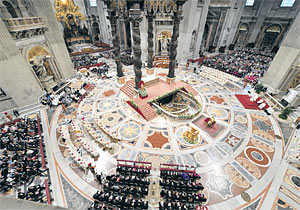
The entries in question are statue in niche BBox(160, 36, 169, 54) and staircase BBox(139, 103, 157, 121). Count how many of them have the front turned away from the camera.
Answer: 0

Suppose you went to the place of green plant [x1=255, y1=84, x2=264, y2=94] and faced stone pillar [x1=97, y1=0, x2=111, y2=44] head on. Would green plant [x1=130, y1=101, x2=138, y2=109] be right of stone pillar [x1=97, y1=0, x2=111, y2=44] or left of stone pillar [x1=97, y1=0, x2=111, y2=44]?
left

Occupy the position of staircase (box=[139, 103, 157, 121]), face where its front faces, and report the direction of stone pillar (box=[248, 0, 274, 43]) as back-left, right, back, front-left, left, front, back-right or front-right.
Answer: left

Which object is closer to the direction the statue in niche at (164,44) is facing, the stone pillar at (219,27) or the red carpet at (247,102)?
the red carpet

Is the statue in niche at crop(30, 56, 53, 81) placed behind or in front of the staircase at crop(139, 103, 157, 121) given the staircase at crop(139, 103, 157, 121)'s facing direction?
behind

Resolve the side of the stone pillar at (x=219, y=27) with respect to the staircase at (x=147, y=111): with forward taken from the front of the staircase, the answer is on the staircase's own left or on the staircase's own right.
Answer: on the staircase's own left

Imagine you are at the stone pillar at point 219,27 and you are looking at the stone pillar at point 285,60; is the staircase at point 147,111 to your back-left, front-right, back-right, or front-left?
front-right

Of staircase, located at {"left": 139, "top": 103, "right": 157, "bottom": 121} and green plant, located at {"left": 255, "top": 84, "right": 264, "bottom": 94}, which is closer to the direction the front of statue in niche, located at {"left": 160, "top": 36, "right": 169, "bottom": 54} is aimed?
the staircase

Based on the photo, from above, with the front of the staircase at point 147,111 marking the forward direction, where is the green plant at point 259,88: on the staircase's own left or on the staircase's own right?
on the staircase's own left

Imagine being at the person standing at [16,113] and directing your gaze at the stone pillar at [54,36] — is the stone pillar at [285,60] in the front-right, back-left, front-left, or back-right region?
front-right

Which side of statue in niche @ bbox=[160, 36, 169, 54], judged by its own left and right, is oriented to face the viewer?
front
